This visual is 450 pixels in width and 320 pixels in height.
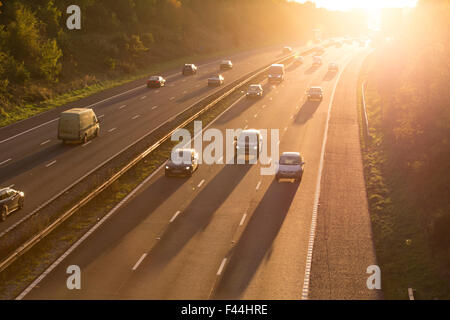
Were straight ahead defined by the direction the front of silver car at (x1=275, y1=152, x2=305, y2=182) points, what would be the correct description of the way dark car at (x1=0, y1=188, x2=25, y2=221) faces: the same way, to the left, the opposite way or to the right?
the opposite way

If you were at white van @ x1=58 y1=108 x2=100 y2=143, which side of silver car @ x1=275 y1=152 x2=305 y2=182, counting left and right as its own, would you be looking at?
right

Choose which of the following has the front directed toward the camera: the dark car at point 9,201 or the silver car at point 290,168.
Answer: the silver car at point 290,168

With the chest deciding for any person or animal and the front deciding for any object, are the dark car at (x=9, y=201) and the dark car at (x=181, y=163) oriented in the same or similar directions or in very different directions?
very different directions

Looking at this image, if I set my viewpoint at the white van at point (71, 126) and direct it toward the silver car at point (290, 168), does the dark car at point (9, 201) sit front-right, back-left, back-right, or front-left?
front-right

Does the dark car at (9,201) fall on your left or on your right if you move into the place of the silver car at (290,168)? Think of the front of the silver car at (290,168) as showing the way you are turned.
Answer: on your right

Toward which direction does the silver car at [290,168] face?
toward the camera

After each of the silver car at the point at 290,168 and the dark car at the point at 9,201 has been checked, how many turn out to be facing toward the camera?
1

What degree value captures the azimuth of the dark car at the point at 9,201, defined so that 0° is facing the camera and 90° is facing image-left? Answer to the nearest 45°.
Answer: approximately 225°

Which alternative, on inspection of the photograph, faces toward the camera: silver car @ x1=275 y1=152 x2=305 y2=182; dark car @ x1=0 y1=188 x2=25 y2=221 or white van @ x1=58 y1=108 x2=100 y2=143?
silver car @ x1=275 y1=152 x2=305 y2=182

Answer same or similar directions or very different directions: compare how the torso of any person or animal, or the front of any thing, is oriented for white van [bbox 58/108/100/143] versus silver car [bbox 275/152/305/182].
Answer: very different directions

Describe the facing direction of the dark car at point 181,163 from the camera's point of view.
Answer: facing the viewer and to the left of the viewer

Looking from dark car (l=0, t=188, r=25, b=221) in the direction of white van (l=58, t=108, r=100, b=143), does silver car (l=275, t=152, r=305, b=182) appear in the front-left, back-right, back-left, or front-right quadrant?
front-right

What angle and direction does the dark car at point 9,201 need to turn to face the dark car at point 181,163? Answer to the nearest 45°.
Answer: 0° — it already faces it

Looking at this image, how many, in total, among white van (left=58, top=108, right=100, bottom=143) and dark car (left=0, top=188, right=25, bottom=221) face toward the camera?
0

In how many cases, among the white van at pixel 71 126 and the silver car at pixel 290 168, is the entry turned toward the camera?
1

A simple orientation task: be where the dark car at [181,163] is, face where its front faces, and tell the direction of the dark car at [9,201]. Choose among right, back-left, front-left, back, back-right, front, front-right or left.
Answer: front
